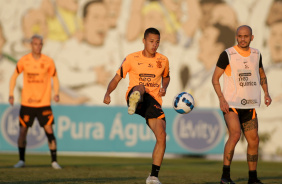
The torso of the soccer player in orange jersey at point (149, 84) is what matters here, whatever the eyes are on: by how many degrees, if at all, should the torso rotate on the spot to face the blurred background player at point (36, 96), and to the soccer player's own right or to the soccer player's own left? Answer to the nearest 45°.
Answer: approximately 135° to the soccer player's own right

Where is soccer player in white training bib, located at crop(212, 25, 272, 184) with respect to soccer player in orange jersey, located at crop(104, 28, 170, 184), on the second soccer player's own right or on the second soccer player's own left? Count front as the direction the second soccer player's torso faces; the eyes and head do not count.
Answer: on the second soccer player's own left

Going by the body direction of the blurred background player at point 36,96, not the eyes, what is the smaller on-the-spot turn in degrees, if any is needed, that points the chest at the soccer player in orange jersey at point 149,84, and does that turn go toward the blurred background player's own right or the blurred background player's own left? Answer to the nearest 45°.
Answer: approximately 45° to the blurred background player's own left

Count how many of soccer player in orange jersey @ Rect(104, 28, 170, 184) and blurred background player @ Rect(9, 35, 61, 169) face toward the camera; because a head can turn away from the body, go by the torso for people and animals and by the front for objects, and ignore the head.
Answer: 2

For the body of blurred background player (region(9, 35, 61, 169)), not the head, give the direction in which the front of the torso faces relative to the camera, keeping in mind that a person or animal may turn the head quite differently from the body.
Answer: toward the camera

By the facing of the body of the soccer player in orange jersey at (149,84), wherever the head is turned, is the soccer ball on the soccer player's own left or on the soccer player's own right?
on the soccer player's own left

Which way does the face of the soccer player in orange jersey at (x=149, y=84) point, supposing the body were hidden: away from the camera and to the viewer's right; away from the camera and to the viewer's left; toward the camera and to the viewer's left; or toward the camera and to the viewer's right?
toward the camera and to the viewer's right
